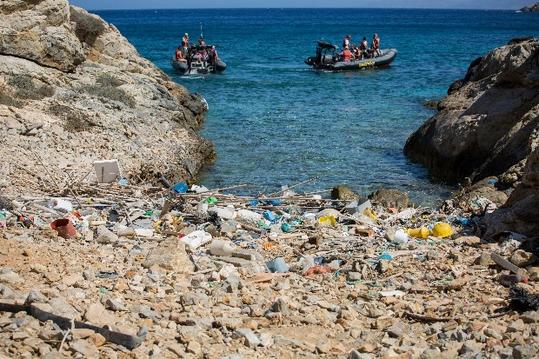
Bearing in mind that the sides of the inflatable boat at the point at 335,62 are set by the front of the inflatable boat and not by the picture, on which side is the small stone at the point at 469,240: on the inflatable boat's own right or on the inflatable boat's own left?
on the inflatable boat's own right

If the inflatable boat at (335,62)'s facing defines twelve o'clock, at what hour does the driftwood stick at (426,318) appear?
The driftwood stick is roughly at 3 o'clock from the inflatable boat.

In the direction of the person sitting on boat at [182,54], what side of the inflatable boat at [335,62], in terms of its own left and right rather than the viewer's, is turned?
back

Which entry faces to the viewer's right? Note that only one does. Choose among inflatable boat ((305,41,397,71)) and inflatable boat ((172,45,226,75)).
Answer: inflatable boat ((305,41,397,71))

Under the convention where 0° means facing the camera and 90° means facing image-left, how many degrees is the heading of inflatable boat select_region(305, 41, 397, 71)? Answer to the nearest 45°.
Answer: approximately 270°

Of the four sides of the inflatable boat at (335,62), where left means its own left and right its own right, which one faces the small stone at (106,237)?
right

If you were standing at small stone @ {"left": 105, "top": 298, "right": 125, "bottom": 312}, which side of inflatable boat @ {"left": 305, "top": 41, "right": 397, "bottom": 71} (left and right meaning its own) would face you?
right

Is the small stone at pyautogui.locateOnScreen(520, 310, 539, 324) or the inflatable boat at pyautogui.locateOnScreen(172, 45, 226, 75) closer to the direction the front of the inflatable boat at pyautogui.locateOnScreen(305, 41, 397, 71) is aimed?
the small stone

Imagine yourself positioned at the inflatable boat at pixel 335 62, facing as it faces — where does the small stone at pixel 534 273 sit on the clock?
The small stone is roughly at 3 o'clock from the inflatable boat.

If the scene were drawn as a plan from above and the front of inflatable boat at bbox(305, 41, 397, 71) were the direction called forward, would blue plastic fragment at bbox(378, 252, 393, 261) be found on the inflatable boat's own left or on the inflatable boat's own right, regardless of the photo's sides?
on the inflatable boat's own right

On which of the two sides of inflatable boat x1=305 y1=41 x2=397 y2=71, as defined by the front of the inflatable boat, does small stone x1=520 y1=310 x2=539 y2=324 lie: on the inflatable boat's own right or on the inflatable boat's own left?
on the inflatable boat's own right

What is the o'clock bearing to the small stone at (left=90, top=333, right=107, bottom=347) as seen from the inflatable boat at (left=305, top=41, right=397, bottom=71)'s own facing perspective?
The small stone is roughly at 3 o'clock from the inflatable boat.
